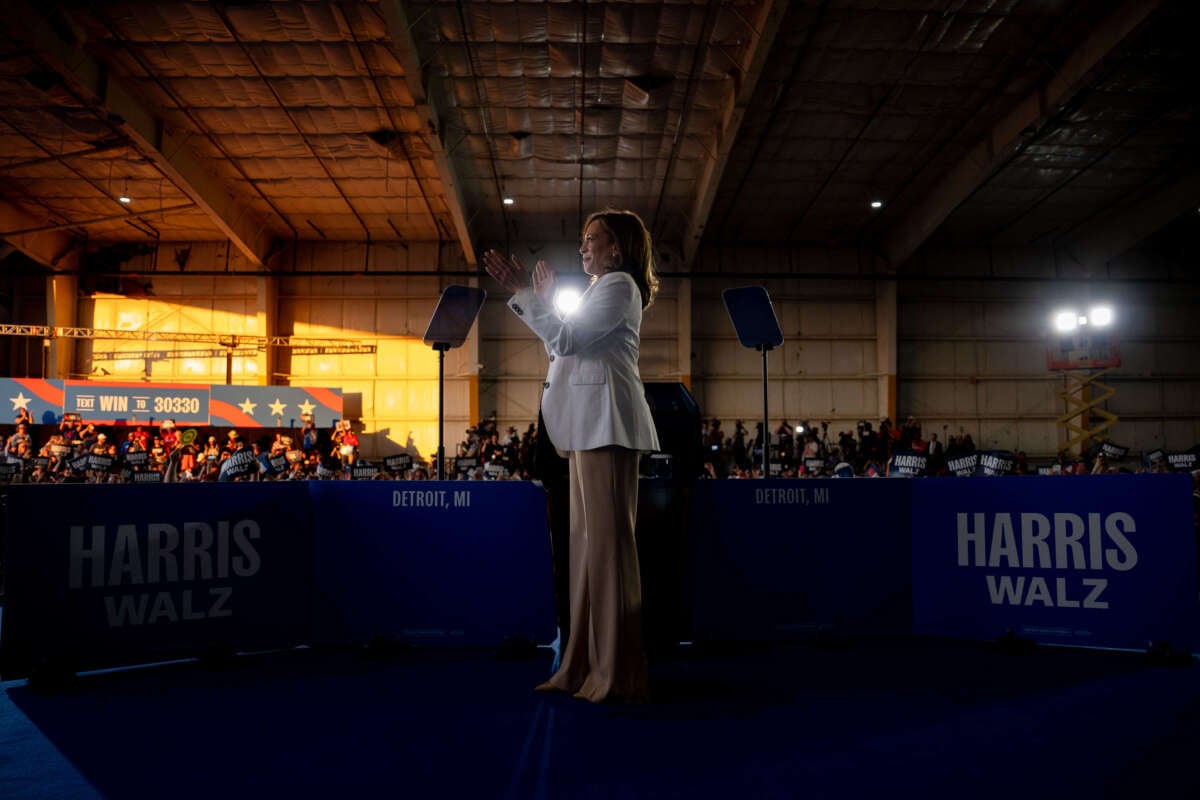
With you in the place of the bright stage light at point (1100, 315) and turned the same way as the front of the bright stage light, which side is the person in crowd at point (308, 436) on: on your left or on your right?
on your right

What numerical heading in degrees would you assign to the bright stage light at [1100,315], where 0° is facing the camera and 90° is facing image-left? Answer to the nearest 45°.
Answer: approximately 0°

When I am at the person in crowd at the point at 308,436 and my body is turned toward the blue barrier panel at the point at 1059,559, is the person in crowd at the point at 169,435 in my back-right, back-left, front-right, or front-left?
back-right

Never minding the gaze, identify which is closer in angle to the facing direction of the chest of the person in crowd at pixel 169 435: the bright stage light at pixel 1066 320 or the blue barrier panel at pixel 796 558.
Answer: the blue barrier panel

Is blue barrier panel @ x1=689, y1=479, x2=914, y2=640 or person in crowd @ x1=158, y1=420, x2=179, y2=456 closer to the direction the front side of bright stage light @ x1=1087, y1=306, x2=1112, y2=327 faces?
the blue barrier panel

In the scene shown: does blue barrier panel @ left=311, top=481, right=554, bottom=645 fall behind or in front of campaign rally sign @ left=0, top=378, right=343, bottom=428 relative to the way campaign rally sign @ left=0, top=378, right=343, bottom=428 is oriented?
in front

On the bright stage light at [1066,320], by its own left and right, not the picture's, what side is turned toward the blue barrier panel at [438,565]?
front

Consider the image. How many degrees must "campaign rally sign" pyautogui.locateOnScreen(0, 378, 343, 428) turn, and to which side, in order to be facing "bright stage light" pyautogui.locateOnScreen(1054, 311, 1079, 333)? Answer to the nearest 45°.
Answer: approximately 45° to its left

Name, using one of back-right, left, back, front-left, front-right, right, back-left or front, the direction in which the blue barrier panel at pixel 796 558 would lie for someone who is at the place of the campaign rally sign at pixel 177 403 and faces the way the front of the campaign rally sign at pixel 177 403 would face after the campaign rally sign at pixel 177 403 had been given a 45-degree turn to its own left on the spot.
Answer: front-right

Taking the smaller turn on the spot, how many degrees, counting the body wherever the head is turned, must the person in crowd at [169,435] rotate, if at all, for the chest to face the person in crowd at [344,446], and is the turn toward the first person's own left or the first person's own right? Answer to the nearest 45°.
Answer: approximately 45° to the first person's own left

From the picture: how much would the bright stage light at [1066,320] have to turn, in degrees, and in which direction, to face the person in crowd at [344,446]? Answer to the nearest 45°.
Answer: approximately 45° to its right

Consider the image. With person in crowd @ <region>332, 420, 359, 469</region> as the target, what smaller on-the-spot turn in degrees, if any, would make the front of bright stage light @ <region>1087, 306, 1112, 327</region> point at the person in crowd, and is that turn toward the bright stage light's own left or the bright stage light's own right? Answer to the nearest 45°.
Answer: approximately 45° to the bright stage light's own right

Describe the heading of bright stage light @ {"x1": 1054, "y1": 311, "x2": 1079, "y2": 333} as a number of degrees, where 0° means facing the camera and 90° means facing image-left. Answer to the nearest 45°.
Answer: approximately 0°
